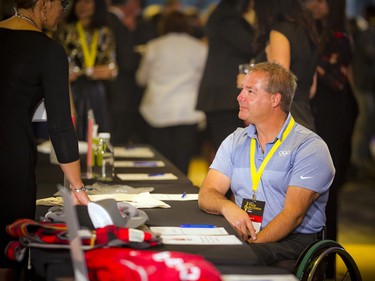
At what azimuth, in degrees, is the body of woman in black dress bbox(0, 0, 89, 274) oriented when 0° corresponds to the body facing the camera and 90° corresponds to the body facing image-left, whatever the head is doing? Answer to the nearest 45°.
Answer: approximately 225°

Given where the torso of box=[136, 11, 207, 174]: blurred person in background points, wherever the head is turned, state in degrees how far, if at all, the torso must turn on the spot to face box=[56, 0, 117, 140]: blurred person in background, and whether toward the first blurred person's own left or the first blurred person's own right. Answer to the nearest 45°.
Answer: approximately 135° to the first blurred person's own left

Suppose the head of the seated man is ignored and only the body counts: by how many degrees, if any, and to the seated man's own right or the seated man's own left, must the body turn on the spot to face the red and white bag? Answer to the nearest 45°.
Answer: approximately 45° to the seated man's own left

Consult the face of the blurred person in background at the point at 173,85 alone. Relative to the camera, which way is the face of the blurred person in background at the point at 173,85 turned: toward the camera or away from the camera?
away from the camera

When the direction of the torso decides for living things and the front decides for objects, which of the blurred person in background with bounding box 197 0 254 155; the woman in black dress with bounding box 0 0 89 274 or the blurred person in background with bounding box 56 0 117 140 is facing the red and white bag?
the blurred person in background with bounding box 56 0 117 140

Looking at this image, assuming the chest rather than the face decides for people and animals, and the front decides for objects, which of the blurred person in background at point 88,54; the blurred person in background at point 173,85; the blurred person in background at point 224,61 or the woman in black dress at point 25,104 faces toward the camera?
the blurred person in background at point 88,54

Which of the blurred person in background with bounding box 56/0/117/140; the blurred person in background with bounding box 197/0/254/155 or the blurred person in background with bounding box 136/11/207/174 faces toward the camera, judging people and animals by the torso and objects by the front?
the blurred person in background with bounding box 56/0/117/140

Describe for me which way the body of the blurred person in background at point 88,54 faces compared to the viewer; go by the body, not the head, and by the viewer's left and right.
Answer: facing the viewer

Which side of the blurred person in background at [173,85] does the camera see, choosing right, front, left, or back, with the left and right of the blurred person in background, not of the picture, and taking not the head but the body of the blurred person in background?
back

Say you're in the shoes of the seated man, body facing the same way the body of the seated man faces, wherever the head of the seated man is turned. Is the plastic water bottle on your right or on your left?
on your right

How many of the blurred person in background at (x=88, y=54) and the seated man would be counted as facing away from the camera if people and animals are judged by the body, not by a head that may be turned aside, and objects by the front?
0

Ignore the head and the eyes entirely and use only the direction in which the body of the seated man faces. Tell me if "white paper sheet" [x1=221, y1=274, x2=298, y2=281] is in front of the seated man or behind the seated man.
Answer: in front

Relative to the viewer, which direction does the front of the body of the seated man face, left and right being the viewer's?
facing the viewer and to the left of the viewer

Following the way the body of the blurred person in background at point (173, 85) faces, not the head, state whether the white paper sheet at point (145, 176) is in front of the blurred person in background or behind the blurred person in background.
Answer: behind

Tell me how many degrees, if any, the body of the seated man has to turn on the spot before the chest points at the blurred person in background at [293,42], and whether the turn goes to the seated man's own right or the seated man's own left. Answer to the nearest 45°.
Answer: approximately 135° to the seated man's own right

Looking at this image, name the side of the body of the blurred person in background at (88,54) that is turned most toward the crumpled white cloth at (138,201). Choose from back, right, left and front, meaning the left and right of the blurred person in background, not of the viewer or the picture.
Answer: front

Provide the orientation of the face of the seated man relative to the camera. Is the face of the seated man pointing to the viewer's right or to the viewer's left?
to the viewer's left
